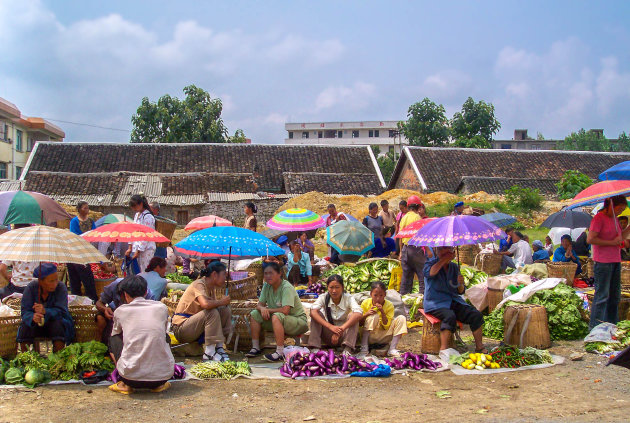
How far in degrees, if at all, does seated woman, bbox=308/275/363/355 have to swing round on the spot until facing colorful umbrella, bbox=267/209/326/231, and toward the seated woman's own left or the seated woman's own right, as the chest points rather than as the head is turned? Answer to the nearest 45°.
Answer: approximately 180°

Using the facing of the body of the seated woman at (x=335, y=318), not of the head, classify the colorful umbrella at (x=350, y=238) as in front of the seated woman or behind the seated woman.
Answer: behind

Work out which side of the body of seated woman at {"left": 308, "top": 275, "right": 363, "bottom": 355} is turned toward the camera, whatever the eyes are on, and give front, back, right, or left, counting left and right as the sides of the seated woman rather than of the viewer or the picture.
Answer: front

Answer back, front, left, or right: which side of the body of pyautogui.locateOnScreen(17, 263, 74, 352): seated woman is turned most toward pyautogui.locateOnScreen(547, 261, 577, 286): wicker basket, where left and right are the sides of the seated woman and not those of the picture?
left

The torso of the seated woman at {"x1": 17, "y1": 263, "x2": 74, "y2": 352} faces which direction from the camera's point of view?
toward the camera

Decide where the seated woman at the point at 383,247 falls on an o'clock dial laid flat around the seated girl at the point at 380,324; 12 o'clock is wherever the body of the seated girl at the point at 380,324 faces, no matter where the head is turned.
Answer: the seated woman at the point at 383,247 is roughly at 6 o'clock from the seated girl at the point at 380,324.

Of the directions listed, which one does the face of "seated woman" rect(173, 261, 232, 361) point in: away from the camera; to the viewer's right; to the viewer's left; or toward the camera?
to the viewer's right

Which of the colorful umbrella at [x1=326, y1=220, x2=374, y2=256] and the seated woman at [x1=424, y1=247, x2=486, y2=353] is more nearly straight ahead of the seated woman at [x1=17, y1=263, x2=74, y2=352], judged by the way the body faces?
the seated woman

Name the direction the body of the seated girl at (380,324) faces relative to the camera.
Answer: toward the camera

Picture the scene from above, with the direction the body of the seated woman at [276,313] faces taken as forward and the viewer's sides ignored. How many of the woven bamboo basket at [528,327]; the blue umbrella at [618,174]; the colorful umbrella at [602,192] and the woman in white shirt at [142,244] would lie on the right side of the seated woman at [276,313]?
1

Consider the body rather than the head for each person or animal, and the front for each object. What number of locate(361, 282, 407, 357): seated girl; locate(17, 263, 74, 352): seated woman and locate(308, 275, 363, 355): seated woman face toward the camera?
3

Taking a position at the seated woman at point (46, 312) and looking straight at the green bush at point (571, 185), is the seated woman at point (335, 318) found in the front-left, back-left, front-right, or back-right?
front-right
